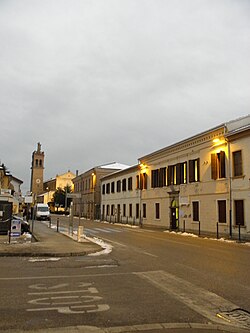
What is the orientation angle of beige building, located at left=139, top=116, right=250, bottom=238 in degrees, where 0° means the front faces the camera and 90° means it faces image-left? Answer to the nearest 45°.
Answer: approximately 45°
